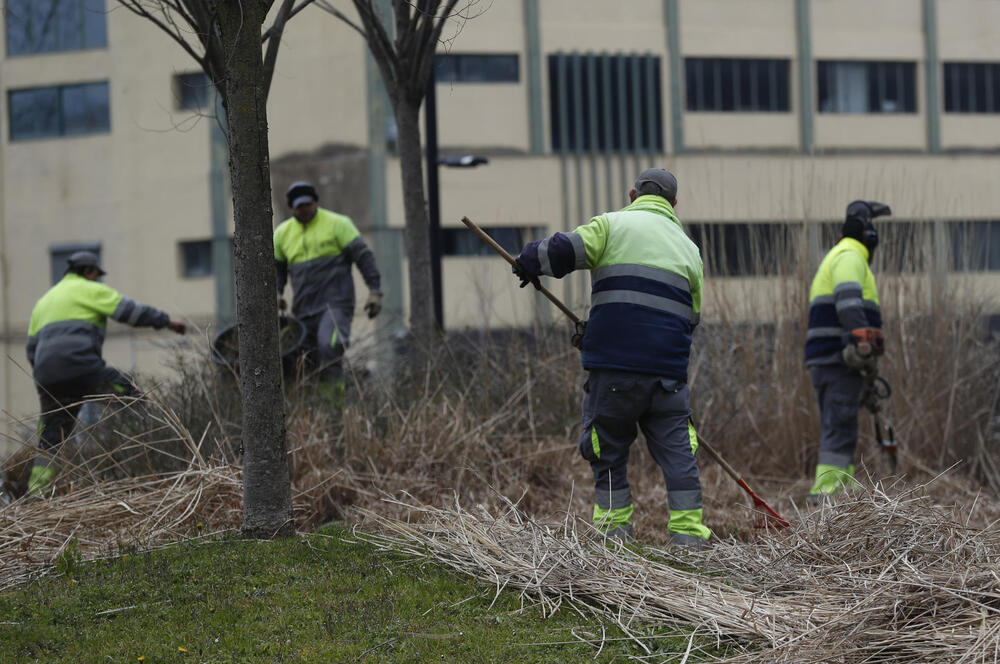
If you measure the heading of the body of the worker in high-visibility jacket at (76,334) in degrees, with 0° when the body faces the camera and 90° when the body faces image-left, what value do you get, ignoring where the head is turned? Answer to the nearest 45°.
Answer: approximately 225°

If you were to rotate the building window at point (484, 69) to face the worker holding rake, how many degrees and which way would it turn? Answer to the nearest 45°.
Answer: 0° — it already faces them

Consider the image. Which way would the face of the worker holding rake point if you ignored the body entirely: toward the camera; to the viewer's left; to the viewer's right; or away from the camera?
away from the camera
